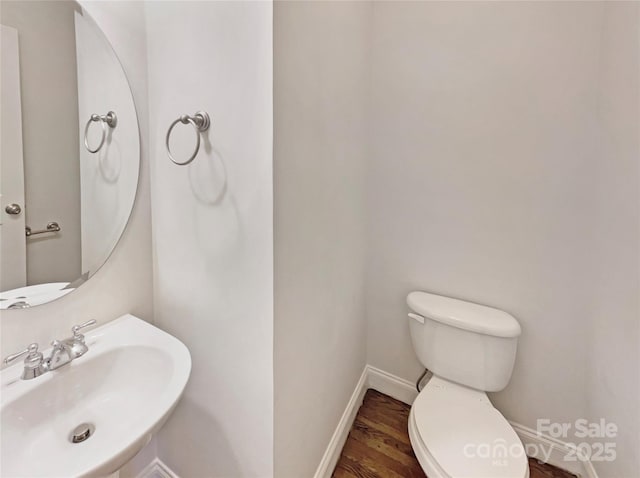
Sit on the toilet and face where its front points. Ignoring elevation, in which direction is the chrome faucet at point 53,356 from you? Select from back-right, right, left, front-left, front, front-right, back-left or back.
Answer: front-right

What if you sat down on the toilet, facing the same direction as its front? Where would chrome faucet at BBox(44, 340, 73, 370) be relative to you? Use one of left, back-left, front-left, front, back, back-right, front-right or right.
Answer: front-right

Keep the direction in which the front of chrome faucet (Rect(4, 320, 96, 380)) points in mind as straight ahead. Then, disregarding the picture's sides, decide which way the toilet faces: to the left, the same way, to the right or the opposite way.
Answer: to the right

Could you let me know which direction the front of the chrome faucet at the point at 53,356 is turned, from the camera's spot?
facing the viewer and to the right of the viewer

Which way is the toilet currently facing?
toward the camera

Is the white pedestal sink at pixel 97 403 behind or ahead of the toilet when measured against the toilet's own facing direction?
ahead

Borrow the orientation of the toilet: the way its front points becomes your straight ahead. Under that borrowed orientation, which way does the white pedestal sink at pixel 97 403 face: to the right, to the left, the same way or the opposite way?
to the left
